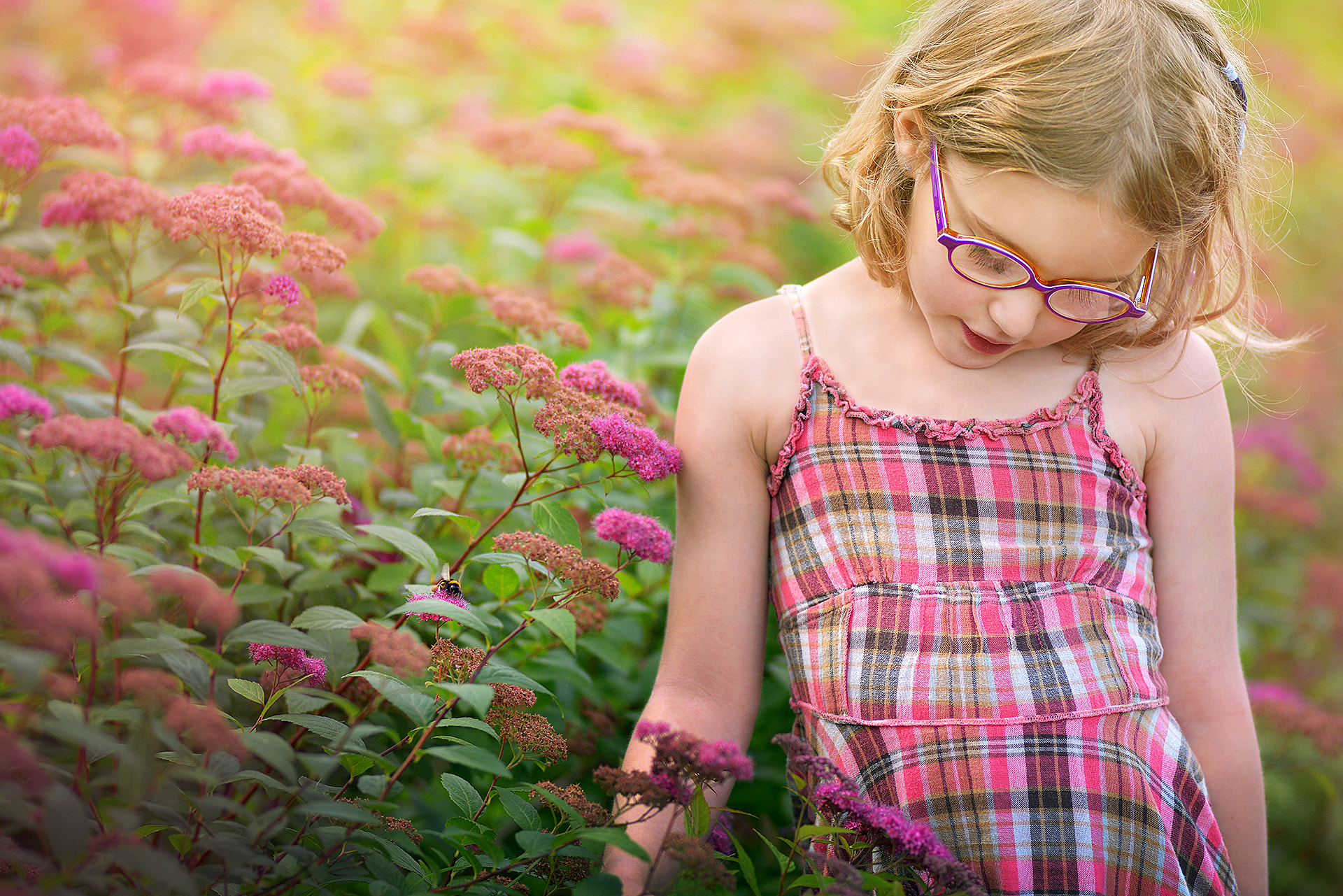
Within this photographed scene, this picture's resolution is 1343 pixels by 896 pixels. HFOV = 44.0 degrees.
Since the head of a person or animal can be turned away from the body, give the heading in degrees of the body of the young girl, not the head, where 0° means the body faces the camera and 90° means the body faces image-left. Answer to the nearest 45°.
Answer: approximately 0°

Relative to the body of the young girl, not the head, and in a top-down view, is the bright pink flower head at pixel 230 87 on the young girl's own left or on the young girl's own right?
on the young girl's own right

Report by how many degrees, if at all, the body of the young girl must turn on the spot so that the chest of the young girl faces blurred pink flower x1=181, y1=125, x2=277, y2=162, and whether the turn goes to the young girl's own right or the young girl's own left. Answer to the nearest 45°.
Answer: approximately 90° to the young girl's own right

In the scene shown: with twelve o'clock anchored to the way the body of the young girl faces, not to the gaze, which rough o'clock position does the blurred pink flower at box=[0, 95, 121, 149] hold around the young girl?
The blurred pink flower is roughly at 3 o'clock from the young girl.

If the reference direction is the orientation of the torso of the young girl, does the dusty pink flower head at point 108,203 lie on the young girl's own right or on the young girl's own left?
on the young girl's own right

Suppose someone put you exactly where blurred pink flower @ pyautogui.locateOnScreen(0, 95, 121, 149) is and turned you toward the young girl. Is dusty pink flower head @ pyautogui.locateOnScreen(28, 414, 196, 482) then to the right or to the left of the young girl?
right

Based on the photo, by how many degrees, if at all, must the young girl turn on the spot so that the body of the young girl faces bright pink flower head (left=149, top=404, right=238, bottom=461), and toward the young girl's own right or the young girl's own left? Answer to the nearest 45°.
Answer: approximately 45° to the young girl's own right

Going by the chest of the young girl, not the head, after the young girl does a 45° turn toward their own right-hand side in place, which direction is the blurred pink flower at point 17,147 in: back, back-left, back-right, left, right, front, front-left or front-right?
front-right
